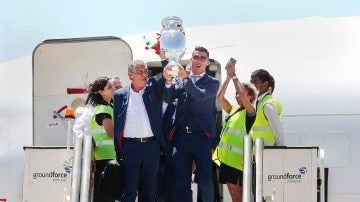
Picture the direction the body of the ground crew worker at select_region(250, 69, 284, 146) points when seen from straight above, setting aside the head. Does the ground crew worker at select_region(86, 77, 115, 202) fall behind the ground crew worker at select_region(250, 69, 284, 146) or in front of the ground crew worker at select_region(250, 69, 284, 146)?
in front

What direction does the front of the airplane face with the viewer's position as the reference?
facing to the left of the viewer

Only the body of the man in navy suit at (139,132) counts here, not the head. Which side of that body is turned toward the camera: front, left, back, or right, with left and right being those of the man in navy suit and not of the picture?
front

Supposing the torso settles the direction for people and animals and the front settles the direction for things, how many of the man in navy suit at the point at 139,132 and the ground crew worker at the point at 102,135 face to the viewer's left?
0

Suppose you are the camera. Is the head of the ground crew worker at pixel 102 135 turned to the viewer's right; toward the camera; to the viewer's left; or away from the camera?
to the viewer's right

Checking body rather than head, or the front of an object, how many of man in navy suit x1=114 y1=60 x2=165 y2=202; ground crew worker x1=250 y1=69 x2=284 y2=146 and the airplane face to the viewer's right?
0
